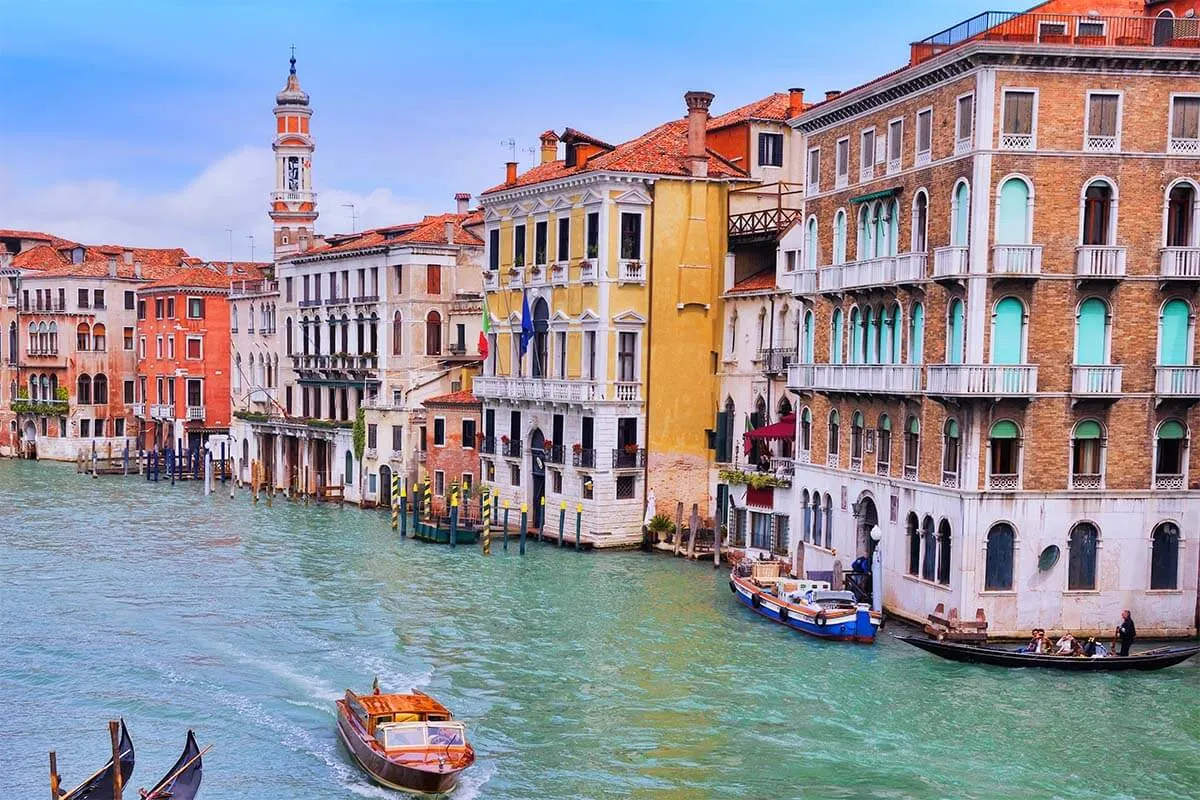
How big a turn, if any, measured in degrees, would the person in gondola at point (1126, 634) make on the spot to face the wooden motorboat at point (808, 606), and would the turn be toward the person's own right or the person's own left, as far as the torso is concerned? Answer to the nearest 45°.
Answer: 0° — they already face it

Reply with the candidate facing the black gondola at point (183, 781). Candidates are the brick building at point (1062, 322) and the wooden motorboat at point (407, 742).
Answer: the brick building

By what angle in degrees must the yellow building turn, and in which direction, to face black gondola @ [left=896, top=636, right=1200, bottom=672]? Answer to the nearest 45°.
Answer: approximately 90° to its left

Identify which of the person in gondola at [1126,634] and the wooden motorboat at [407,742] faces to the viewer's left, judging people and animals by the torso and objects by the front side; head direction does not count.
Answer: the person in gondola

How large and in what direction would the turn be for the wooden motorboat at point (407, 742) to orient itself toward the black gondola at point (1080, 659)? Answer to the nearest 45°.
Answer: approximately 45° to its left

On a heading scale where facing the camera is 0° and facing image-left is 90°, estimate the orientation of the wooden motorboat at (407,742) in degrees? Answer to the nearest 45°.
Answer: approximately 315°

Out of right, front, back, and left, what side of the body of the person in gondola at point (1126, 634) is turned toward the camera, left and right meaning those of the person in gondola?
left

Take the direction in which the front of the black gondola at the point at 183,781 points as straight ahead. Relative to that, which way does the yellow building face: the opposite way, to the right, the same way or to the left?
the opposite way
